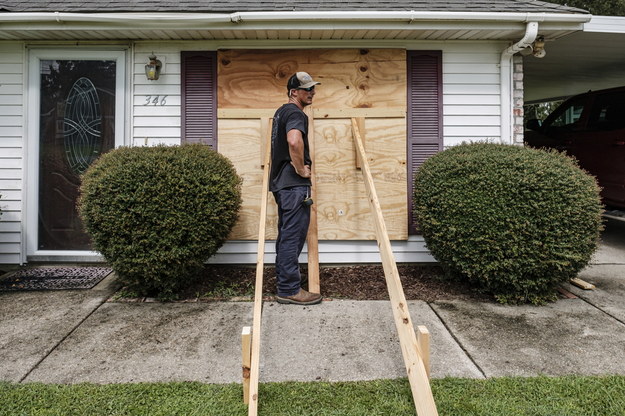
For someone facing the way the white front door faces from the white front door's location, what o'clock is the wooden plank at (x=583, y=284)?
The wooden plank is roughly at 10 o'clock from the white front door.

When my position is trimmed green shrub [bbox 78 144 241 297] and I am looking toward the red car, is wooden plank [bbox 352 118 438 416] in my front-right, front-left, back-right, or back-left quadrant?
front-right

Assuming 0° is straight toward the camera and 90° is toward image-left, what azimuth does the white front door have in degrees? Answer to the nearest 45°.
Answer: approximately 0°

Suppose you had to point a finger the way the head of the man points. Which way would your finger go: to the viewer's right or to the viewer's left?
to the viewer's right

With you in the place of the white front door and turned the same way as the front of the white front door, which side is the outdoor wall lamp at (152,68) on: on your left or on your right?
on your left

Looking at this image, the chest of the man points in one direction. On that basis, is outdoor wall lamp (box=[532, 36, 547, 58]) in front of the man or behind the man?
in front

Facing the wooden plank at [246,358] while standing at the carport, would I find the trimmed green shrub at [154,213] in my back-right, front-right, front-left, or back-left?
front-right

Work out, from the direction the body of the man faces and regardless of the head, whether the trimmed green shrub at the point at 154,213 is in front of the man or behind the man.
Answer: behind

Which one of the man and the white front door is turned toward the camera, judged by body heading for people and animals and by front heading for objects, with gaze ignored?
the white front door

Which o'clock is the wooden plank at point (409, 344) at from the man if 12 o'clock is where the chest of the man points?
The wooden plank is roughly at 2 o'clock from the man.

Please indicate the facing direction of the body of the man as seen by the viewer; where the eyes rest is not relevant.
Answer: to the viewer's right

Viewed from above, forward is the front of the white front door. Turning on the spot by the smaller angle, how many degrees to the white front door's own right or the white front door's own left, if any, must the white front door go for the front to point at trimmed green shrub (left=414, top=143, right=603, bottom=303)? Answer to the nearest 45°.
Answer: approximately 45° to the white front door's own left

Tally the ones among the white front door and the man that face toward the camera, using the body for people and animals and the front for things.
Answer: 1
